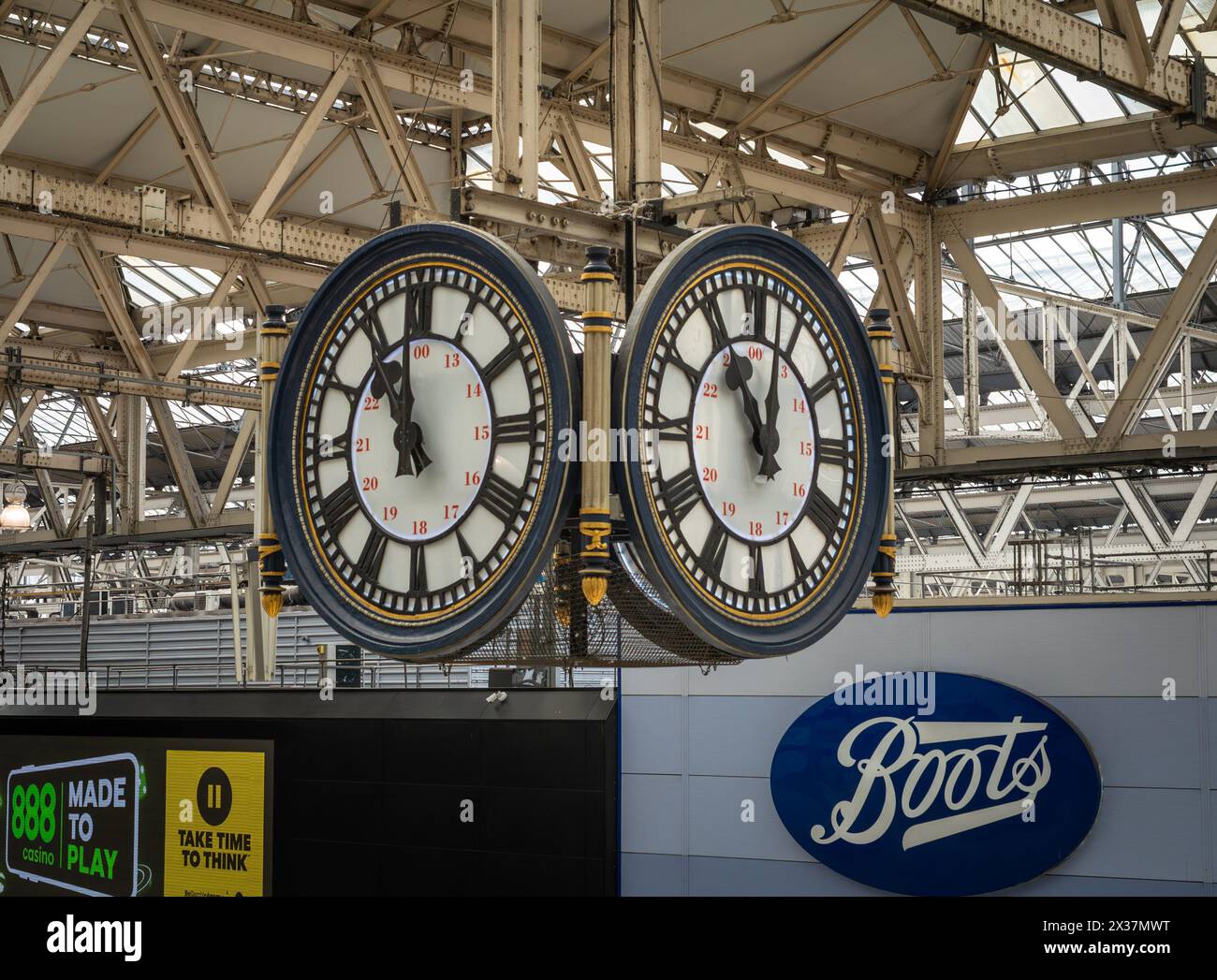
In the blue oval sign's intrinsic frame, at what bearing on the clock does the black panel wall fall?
The black panel wall is roughly at 3 o'clock from the blue oval sign.

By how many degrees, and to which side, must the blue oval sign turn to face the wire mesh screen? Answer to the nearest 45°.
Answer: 0° — it already faces it

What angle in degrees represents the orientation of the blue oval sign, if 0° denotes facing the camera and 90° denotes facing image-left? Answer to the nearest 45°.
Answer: approximately 0°

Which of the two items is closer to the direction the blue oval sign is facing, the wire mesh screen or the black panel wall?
the wire mesh screen
